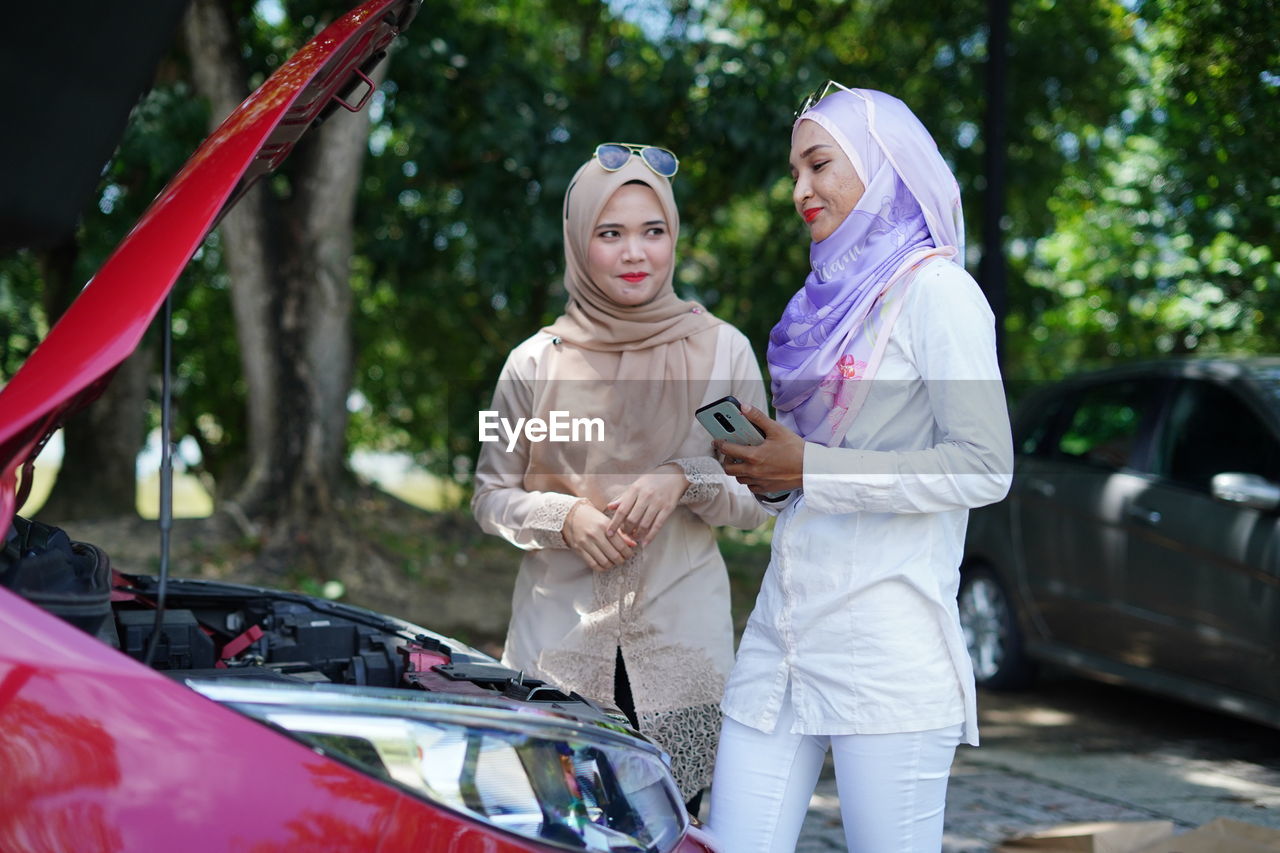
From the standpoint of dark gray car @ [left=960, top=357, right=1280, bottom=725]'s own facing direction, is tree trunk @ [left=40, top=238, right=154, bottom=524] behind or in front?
behind

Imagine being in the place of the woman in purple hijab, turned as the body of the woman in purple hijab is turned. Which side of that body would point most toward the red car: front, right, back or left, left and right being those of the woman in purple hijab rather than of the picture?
front

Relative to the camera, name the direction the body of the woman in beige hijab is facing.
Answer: toward the camera

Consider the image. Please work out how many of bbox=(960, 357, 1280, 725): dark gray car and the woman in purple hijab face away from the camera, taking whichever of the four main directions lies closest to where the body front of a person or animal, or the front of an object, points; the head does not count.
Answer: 0

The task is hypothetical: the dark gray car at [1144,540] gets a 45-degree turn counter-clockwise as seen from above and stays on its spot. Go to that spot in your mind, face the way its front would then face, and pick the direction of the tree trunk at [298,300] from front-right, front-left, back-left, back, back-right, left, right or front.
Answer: back

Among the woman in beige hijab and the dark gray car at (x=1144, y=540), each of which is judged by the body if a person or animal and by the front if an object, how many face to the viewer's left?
0

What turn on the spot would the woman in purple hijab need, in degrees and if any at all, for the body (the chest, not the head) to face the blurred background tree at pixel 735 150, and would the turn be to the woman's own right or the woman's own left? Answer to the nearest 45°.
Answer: approximately 135° to the woman's own right

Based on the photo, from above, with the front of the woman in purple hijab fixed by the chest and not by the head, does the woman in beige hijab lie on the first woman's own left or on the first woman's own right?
on the first woman's own right

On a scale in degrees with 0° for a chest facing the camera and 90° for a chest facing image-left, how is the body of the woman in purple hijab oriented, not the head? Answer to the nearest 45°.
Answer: approximately 45°

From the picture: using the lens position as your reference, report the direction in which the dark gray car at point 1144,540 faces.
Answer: facing the viewer and to the right of the viewer

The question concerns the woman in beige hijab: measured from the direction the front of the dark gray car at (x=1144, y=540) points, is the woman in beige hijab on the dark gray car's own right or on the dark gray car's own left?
on the dark gray car's own right

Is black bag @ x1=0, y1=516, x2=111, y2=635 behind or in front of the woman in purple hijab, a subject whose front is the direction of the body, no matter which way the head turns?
in front
